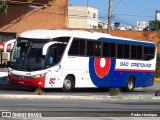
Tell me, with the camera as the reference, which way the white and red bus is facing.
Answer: facing the viewer and to the left of the viewer
